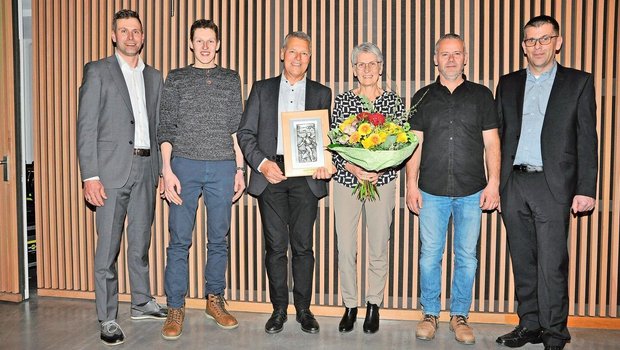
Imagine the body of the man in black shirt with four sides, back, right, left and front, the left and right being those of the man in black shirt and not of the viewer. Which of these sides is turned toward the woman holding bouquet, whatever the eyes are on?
right

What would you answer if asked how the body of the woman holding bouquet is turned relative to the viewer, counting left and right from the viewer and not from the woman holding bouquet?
facing the viewer

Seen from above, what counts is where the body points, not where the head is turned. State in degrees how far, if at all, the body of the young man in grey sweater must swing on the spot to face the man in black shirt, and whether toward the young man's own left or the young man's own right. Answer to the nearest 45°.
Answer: approximately 90° to the young man's own left

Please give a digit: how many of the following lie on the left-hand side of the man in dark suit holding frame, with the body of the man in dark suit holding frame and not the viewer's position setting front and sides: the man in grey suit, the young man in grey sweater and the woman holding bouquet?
1

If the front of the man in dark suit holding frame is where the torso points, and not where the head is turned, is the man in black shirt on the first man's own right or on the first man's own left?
on the first man's own left

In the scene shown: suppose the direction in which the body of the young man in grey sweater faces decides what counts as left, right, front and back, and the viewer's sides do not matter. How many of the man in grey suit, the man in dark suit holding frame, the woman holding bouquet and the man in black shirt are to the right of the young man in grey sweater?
1

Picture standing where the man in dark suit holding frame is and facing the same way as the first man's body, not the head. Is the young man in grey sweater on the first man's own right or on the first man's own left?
on the first man's own right

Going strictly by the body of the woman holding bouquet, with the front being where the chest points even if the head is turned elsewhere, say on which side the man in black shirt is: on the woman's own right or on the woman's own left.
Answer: on the woman's own left

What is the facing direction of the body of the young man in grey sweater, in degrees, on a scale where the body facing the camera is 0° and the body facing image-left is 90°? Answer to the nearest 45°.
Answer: approximately 0°

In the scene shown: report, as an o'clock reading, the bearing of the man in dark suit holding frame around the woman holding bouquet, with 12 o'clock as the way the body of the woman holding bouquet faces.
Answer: The man in dark suit holding frame is roughly at 3 o'clock from the woman holding bouquet.
